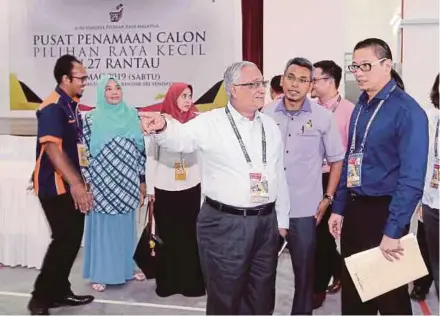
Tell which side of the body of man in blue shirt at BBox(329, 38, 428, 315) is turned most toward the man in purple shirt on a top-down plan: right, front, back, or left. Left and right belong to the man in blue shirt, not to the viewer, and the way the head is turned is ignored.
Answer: right

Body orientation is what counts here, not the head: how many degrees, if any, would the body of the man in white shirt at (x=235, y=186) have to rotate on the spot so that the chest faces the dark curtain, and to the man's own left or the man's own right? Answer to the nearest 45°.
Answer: approximately 135° to the man's own left

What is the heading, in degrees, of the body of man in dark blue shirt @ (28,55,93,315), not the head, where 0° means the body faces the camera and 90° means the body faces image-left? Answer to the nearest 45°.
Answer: approximately 270°

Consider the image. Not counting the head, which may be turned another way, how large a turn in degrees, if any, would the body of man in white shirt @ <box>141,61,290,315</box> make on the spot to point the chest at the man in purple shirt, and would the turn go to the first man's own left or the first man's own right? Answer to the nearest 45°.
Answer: approximately 90° to the first man's own left

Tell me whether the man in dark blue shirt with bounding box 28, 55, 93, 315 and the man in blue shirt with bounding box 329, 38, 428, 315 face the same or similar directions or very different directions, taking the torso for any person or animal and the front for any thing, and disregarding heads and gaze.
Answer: very different directions

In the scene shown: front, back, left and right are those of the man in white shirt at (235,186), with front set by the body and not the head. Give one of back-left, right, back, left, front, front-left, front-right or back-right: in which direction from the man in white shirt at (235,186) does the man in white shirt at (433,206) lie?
front-left

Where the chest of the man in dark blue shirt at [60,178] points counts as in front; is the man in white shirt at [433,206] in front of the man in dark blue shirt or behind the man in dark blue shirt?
in front

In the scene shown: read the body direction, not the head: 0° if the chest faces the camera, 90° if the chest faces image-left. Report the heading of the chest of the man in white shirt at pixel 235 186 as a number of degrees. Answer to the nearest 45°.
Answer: approximately 315°
